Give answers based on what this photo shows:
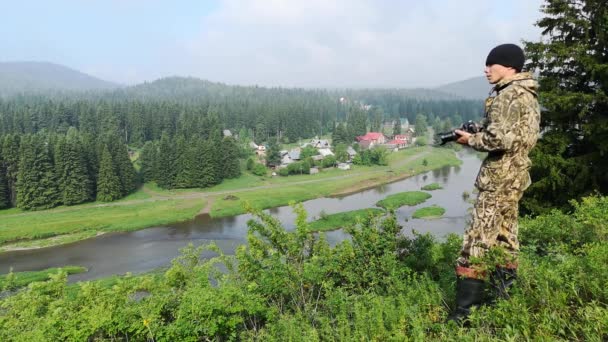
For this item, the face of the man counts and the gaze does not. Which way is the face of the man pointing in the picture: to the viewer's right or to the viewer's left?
to the viewer's left

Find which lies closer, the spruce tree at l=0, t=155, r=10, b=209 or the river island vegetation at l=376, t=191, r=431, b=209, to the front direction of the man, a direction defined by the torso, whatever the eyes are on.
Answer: the spruce tree

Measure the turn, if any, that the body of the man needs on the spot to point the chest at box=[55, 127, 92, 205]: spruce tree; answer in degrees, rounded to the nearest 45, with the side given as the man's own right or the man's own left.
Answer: approximately 45° to the man's own right

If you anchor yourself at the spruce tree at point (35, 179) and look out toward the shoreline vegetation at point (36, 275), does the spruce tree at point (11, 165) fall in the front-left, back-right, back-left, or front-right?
back-right

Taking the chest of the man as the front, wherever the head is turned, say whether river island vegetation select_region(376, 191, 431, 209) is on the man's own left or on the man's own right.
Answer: on the man's own right

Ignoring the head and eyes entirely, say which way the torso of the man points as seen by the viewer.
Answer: to the viewer's left

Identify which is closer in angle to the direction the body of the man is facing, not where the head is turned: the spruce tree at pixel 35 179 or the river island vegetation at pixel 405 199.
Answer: the spruce tree

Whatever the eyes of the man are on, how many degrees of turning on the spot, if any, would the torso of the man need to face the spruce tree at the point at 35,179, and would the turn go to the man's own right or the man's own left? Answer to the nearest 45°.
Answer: approximately 45° to the man's own right
